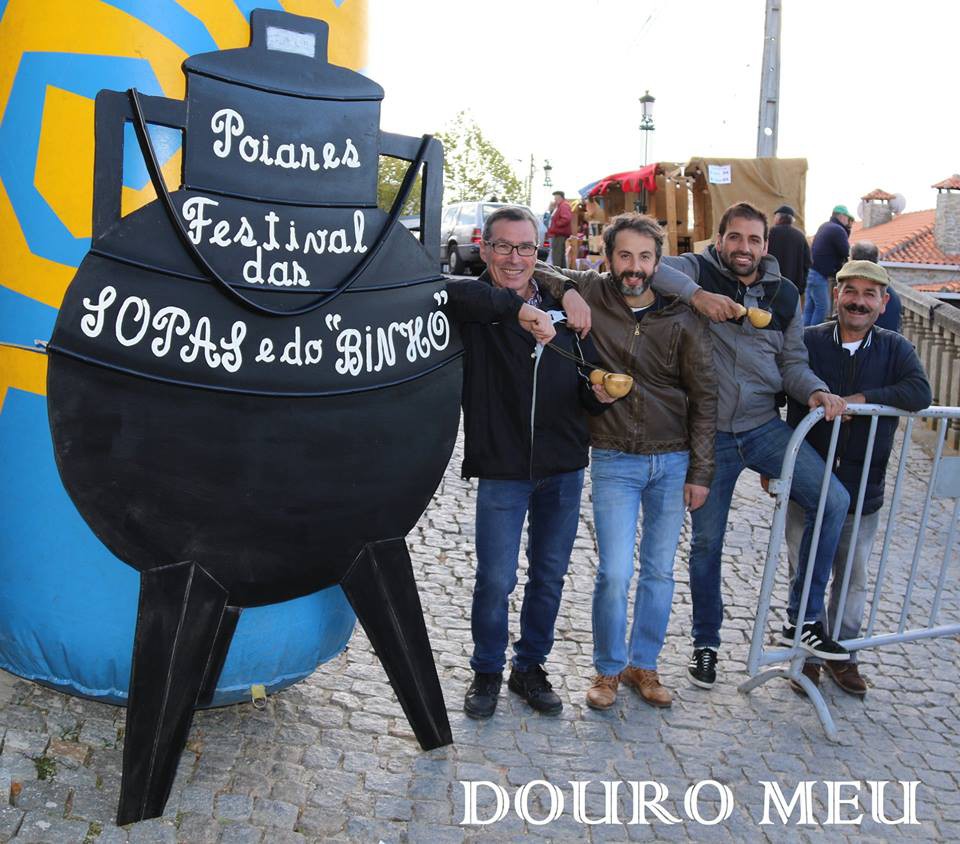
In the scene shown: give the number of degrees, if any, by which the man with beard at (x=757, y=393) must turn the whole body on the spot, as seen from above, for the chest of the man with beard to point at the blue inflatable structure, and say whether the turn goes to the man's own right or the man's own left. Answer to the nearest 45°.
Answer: approximately 45° to the man's own right

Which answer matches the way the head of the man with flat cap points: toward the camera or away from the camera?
toward the camera

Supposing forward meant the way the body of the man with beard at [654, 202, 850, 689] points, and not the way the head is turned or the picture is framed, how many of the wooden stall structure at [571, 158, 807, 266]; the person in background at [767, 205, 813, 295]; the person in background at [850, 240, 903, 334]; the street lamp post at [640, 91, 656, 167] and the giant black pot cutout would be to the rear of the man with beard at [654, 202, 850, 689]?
4

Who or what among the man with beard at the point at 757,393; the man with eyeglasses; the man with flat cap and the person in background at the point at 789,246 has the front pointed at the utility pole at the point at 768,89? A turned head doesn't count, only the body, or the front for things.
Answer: the person in background

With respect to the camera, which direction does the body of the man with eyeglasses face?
toward the camera

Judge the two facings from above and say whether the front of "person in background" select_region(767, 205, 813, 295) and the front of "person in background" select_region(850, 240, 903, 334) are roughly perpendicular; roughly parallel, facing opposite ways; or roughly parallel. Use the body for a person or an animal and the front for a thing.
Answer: roughly parallel

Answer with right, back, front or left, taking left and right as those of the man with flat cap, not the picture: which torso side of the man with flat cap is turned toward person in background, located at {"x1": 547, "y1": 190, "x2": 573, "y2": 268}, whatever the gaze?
back

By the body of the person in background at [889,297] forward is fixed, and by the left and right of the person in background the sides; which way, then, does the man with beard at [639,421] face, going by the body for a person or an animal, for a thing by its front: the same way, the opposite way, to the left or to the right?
the opposite way

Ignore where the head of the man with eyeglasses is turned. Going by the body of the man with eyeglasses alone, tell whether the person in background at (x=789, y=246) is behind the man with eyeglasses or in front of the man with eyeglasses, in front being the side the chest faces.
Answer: behind

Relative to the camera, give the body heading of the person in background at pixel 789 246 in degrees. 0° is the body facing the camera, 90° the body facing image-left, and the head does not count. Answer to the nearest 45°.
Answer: approximately 180°

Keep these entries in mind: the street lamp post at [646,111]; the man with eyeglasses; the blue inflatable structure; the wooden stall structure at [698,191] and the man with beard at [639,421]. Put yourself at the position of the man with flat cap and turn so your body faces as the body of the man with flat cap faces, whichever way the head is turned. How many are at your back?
2

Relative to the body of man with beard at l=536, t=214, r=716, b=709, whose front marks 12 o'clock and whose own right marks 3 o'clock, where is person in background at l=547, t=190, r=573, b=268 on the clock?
The person in background is roughly at 6 o'clock from the man with beard.

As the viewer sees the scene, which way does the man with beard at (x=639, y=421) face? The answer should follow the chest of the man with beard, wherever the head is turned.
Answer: toward the camera

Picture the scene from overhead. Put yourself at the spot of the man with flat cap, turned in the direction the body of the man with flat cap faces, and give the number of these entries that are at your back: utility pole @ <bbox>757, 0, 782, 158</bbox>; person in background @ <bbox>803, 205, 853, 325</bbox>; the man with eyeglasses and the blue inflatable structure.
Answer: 2

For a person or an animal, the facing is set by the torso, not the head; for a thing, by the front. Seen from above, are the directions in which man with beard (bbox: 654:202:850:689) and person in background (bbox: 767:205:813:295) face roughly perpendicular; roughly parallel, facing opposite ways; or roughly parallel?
roughly parallel, facing opposite ways
